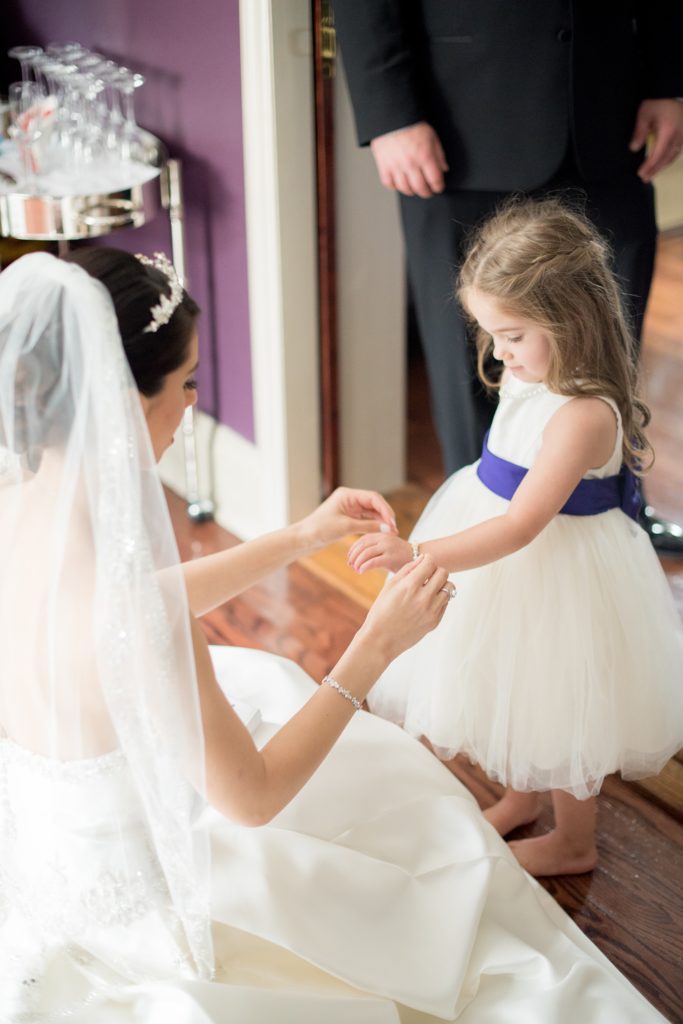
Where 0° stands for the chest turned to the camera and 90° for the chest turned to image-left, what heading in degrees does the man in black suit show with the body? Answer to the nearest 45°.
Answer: approximately 0°

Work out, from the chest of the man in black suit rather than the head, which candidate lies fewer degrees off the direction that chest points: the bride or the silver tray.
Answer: the bride

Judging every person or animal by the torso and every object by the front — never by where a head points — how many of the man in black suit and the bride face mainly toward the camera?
1

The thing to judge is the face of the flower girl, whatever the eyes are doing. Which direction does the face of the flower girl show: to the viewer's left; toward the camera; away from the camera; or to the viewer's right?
to the viewer's left

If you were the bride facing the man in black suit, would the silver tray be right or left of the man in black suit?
left

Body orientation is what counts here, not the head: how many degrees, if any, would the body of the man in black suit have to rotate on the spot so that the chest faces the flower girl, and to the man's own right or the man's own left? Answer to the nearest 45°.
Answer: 0° — they already face them

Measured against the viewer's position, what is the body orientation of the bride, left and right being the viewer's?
facing away from the viewer and to the right of the viewer

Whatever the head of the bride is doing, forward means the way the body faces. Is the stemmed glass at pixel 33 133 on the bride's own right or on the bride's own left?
on the bride's own left

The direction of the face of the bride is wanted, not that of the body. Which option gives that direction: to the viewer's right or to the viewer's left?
to the viewer's right
